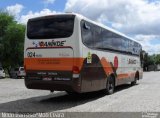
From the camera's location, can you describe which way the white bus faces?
facing away from the viewer and to the right of the viewer
